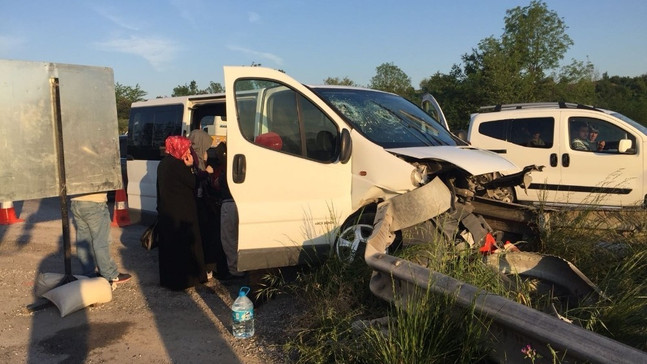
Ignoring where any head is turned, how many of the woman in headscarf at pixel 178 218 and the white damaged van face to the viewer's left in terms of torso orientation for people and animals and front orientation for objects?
0

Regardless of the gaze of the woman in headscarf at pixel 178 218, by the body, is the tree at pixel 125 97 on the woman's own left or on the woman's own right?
on the woman's own left

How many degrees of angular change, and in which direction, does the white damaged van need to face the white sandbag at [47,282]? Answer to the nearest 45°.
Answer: approximately 135° to its right

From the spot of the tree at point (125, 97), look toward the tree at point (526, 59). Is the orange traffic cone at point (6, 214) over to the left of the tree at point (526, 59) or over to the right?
right

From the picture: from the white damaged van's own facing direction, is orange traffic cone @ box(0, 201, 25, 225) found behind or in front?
behind

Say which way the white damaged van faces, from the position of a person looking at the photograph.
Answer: facing the viewer and to the right of the viewer

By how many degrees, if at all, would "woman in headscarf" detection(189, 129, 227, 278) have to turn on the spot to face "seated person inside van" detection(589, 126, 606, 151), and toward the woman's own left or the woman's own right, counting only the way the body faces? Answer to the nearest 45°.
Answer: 0° — they already face them

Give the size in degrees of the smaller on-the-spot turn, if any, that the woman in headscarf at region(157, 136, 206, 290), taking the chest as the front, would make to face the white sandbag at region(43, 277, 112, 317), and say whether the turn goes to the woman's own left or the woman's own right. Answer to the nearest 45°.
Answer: approximately 135° to the woman's own left

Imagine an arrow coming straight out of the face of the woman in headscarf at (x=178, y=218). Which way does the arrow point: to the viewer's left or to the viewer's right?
to the viewer's right

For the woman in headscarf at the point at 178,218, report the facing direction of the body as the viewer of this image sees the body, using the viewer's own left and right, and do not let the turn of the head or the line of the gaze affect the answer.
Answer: facing away from the viewer and to the right of the viewer

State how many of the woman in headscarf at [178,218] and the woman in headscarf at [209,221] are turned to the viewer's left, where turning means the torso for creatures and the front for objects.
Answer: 0
